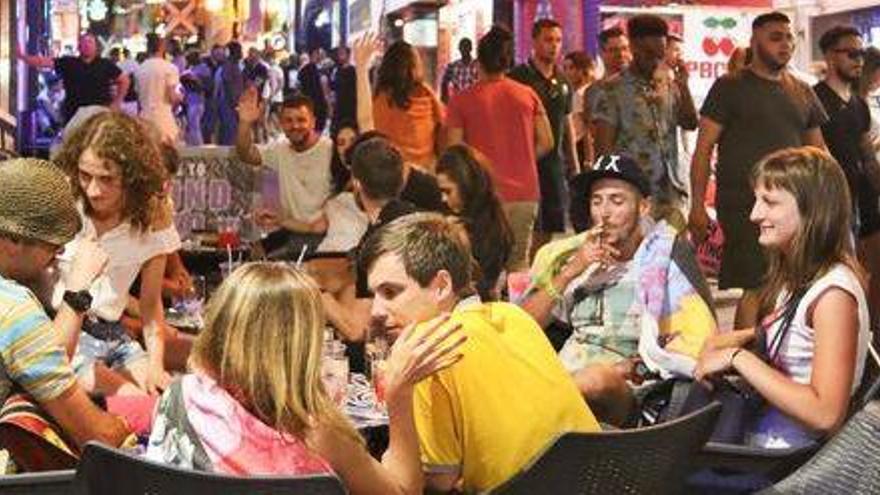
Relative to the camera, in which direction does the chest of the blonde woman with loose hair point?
away from the camera

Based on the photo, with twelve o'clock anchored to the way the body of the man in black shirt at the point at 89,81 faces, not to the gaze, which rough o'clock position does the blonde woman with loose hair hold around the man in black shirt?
The blonde woman with loose hair is roughly at 12 o'clock from the man in black shirt.

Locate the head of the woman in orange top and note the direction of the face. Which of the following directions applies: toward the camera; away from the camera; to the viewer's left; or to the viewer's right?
away from the camera

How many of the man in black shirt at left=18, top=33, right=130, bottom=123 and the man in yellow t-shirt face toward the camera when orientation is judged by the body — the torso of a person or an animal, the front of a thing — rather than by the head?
1

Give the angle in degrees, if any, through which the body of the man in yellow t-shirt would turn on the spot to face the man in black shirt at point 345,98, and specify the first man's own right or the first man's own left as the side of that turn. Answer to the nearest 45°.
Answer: approximately 45° to the first man's own right

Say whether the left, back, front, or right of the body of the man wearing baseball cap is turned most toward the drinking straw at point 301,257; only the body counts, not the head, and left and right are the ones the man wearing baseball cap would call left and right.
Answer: right

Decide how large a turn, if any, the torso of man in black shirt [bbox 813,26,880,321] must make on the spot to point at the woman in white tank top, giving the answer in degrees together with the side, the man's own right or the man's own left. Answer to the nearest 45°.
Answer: approximately 45° to the man's own right

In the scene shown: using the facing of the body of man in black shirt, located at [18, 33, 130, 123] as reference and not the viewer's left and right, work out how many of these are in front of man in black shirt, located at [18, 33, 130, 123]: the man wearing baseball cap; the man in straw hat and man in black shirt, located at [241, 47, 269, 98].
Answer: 2

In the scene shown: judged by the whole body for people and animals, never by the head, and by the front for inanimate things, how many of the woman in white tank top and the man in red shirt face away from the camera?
1

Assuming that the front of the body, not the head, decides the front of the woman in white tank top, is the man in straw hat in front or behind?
in front

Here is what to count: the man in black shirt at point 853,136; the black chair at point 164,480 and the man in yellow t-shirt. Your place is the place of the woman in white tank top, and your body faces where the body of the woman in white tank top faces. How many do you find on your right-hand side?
1

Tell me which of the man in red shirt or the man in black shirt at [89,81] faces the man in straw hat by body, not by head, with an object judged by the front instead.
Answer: the man in black shirt

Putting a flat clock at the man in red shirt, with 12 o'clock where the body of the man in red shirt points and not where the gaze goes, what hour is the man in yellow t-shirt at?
The man in yellow t-shirt is roughly at 6 o'clock from the man in red shirt.

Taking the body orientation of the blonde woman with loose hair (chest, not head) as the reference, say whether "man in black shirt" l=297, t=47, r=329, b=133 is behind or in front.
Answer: in front

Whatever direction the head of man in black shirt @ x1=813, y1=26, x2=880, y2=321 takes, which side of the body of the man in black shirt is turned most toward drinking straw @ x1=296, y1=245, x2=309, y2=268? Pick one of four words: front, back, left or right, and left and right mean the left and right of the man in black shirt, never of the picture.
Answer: front

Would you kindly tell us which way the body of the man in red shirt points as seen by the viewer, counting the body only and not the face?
away from the camera
